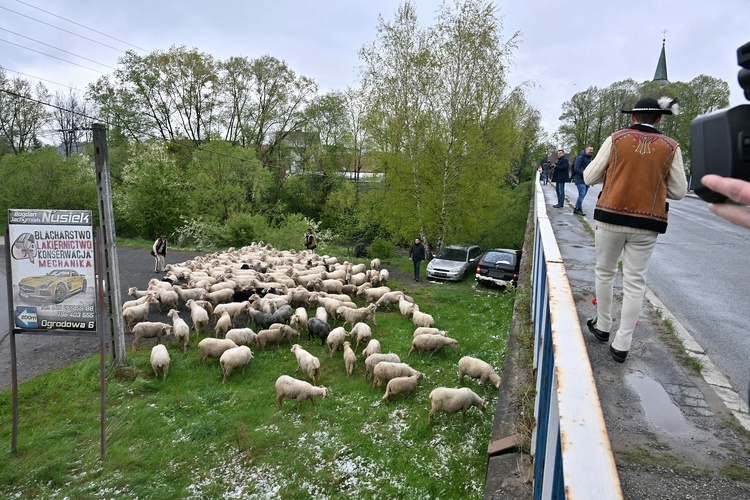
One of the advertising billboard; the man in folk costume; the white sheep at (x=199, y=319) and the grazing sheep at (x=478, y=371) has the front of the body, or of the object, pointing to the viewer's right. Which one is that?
the grazing sheep

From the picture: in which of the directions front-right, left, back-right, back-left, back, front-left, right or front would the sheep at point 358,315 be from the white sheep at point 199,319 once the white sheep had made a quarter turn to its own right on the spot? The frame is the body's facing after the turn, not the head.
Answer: front-right

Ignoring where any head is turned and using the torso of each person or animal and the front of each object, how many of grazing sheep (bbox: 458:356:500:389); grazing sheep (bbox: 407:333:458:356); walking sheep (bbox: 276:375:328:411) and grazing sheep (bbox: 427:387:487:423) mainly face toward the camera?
0

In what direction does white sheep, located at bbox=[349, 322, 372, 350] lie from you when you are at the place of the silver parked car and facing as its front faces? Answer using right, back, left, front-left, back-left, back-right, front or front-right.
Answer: front-left

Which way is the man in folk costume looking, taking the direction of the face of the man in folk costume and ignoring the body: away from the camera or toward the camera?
away from the camera

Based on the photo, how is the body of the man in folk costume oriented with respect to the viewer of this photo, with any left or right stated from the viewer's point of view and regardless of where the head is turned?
facing away from the viewer

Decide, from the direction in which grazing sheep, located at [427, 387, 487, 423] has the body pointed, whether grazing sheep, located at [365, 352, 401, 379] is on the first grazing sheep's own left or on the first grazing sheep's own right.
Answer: on the first grazing sheep's own left

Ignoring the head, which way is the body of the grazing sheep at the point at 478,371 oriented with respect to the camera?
to the viewer's right

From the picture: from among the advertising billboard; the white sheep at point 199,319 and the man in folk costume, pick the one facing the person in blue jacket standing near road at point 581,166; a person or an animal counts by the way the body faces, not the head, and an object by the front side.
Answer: the man in folk costume

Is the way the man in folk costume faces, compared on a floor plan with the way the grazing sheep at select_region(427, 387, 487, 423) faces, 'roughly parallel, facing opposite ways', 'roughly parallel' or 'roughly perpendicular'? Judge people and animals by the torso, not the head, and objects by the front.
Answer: roughly perpendicular
